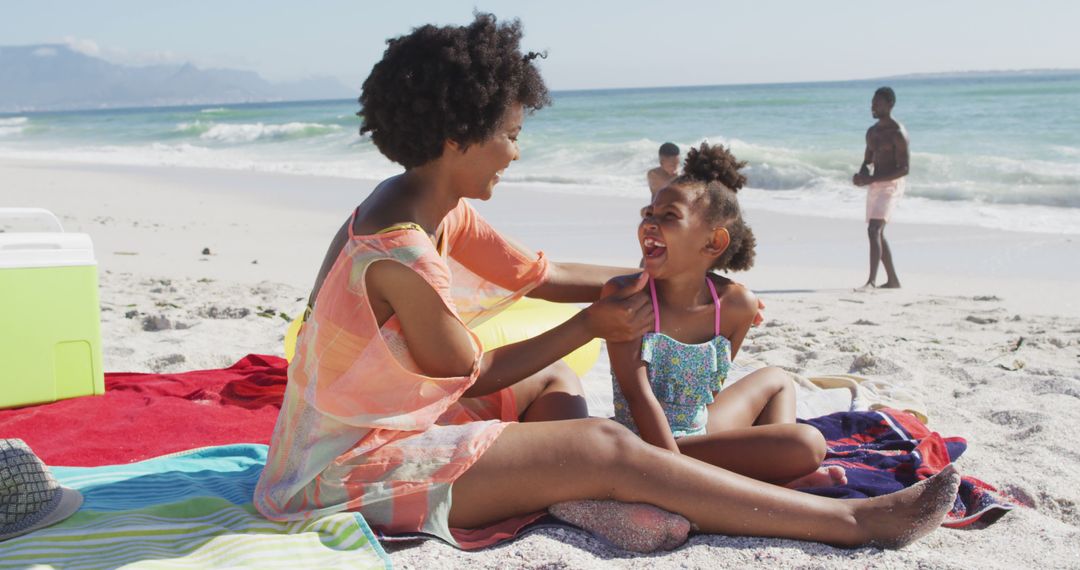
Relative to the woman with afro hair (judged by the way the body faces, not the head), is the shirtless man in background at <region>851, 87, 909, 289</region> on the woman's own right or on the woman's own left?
on the woman's own left

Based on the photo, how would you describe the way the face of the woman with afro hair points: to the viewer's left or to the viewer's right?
to the viewer's right

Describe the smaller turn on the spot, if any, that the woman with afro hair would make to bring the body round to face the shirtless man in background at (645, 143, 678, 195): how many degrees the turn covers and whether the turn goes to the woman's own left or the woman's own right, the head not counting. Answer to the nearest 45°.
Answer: approximately 90° to the woman's own left

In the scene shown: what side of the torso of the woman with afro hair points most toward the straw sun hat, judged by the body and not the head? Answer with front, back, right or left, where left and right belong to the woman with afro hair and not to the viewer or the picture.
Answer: back

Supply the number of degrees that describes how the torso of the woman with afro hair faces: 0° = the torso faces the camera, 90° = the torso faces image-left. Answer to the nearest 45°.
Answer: approximately 270°

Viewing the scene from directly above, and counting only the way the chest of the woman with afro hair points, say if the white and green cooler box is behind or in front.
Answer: behind

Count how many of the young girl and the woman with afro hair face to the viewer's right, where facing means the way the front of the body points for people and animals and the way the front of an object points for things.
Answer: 1

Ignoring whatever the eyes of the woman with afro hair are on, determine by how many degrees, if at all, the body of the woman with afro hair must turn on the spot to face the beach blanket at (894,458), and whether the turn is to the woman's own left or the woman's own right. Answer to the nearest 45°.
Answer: approximately 45° to the woman's own left
